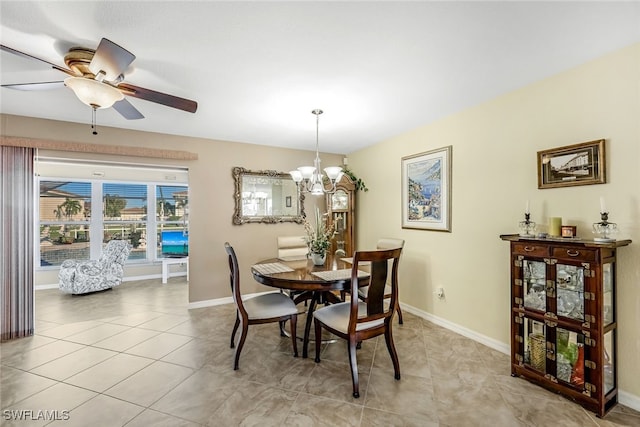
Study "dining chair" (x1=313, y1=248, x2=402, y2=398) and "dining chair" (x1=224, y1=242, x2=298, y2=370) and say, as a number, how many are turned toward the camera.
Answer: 0

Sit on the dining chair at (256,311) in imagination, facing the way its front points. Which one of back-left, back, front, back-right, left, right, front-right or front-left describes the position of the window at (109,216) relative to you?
back-left

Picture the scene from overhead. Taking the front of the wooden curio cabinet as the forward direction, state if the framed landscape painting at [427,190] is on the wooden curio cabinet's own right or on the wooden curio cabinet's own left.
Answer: on the wooden curio cabinet's own right

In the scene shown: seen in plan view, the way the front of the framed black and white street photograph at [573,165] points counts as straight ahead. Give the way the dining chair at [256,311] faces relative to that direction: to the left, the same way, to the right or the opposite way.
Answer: the opposite way

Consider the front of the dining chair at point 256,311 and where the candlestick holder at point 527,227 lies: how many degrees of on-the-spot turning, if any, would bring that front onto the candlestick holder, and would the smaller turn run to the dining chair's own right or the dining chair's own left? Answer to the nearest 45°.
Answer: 0° — it already faces it

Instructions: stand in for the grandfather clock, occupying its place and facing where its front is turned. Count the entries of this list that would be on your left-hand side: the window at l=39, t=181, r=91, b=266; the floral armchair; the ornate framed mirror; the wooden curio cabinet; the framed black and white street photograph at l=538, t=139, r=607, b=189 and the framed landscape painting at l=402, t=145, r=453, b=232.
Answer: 3

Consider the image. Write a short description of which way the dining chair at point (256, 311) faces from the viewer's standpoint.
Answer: facing to the right of the viewer

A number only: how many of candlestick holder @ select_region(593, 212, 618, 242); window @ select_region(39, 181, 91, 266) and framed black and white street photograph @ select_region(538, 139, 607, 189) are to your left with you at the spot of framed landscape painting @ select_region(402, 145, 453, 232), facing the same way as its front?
2

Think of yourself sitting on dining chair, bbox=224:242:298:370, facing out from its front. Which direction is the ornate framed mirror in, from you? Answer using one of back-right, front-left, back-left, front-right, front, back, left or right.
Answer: left

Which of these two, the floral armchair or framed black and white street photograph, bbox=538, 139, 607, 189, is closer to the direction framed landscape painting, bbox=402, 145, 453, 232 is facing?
the floral armchair

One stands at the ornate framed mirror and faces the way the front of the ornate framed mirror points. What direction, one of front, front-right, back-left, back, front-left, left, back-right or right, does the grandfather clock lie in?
left

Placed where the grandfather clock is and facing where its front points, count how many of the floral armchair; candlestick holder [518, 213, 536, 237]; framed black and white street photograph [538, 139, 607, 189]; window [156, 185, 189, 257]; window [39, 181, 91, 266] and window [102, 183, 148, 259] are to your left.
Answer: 2

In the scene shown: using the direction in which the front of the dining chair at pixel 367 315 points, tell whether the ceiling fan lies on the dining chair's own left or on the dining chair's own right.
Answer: on the dining chair's own left

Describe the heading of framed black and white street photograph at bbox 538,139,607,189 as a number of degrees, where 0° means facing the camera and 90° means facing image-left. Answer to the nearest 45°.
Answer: approximately 45°

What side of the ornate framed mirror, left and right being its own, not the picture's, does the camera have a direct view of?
front

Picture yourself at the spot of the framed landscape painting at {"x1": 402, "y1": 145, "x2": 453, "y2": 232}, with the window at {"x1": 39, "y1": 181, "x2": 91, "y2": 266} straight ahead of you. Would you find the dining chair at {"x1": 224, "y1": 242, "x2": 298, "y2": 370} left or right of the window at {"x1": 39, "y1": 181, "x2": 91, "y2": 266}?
left

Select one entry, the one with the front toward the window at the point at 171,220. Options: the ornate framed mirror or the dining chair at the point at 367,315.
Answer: the dining chair

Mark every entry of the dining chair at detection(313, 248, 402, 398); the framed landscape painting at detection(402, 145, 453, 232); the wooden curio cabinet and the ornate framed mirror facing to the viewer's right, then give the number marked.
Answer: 0

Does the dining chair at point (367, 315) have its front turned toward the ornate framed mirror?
yes
